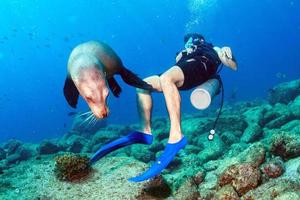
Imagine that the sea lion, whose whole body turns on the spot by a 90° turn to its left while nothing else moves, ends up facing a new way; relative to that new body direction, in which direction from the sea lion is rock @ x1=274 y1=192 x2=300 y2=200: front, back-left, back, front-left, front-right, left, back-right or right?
front

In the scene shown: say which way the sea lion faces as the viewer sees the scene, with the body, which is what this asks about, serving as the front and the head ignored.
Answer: toward the camera

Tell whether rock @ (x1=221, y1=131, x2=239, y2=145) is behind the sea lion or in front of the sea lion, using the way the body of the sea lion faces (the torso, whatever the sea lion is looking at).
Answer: behind

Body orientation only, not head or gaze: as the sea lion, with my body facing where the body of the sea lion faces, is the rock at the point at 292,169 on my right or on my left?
on my left

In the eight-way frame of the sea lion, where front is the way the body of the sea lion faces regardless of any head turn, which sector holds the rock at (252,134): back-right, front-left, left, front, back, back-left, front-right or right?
back-left

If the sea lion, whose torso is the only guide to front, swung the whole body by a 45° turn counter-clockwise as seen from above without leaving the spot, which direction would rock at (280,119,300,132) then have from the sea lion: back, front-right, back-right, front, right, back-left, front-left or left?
left

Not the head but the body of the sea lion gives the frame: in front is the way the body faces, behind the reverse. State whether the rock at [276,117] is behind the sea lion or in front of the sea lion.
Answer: behind

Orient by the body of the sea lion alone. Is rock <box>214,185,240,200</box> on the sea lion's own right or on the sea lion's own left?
on the sea lion's own left

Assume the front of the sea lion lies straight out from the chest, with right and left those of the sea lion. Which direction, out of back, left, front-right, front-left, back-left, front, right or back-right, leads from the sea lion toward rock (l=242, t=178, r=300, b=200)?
left

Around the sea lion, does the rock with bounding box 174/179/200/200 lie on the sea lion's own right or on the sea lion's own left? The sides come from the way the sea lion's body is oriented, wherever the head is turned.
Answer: on the sea lion's own left

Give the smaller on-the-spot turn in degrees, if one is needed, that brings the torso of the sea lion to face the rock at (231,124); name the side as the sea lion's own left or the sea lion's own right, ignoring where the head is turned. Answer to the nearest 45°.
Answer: approximately 135° to the sea lion's own left

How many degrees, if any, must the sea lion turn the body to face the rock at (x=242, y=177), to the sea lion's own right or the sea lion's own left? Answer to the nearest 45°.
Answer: approximately 135° to the sea lion's own left

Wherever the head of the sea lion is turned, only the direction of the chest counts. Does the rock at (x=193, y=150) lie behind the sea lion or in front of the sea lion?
behind
